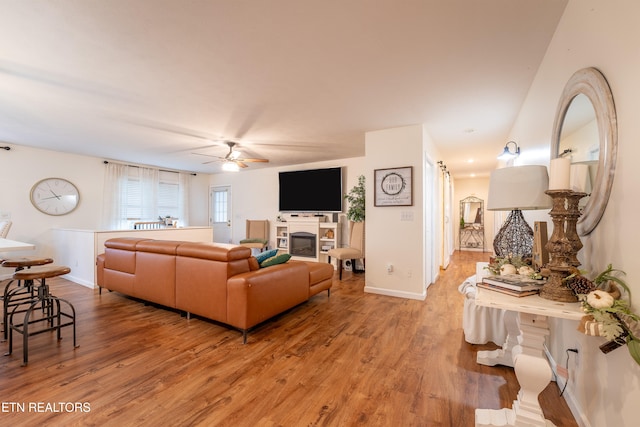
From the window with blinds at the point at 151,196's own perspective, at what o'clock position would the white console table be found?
The white console table is roughly at 1 o'clock from the window with blinds.

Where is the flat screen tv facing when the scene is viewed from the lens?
facing the viewer and to the left of the viewer

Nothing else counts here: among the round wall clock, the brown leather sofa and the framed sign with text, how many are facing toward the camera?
2

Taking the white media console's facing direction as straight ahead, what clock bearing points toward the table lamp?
The table lamp is roughly at 10 o'clock from the white media console.

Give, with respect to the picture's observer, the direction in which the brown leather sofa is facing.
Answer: facing away from the viewer and to the right of the viewer

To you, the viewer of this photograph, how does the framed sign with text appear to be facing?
facing the viewer

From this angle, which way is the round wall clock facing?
toward the camera

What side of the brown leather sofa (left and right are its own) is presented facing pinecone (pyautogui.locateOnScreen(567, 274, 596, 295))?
right

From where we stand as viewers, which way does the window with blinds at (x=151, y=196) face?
facing the viewer and to the right of the viewer

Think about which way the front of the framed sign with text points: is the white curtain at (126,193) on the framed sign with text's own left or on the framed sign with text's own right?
on the framed sign with text's own right

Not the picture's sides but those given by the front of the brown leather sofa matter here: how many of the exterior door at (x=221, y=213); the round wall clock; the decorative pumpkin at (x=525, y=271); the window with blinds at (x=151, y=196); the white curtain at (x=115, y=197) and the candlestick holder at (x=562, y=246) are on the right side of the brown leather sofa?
2

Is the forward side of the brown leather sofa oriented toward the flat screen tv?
yes

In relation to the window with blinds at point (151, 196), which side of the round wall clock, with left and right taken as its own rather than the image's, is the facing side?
left

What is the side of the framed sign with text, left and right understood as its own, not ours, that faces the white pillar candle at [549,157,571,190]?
front
